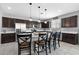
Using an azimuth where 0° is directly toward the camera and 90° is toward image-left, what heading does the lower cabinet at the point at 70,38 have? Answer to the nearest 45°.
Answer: approximately 45°

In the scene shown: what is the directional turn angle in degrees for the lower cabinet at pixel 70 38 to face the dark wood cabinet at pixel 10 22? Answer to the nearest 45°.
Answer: approximately 45° to its right

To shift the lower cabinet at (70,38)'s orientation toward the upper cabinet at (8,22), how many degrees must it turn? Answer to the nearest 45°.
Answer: approximately 45° to its right

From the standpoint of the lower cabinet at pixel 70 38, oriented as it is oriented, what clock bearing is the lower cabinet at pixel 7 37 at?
the lower cabinet at pixel 7 37 is roughly at 1 o'clock from the lower cabinet at pixel 70 38.
